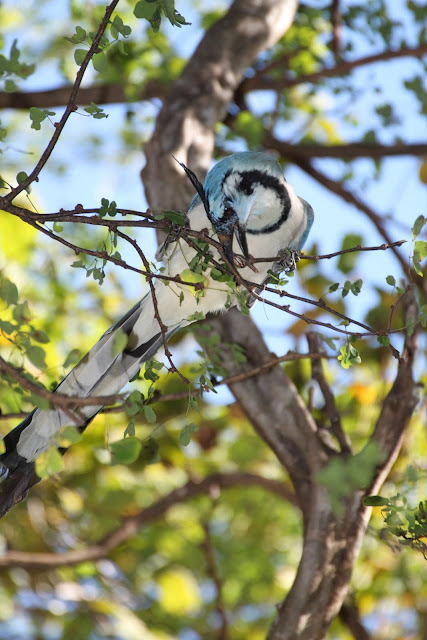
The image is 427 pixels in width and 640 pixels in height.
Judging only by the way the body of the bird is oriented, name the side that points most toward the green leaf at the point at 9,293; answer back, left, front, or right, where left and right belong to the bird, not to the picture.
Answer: right

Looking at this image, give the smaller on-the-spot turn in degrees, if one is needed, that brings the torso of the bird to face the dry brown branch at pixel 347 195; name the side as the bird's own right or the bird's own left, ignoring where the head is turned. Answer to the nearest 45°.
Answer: approximately 90° to the bird's own left

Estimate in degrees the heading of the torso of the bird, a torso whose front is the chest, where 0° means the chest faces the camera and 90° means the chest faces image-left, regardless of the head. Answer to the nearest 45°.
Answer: approximately 315°
